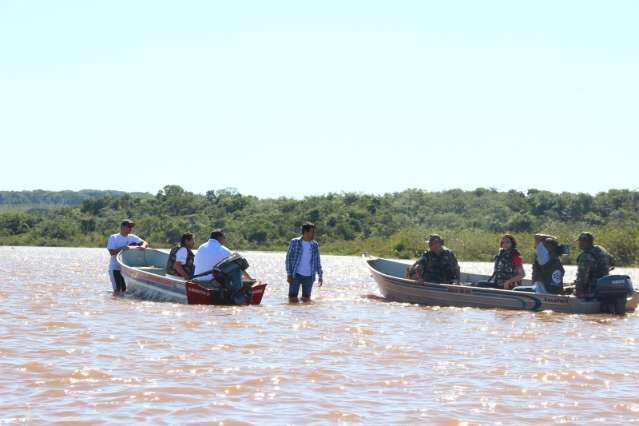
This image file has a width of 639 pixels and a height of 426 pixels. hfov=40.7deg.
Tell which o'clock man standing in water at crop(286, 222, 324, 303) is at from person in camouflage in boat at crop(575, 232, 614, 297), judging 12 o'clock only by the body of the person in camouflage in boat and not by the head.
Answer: The man standing in water is roughly at 1 o'clock from the person in camouflage in boat.

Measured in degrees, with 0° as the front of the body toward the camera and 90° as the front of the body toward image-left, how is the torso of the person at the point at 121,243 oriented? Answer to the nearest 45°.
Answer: approximately 315°

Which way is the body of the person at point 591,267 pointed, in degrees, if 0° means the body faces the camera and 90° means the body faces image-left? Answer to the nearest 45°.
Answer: approximately 45°

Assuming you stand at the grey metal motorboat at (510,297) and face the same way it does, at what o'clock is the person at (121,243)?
The person is roughly at 12 o'clock from the grey metal motorboat.

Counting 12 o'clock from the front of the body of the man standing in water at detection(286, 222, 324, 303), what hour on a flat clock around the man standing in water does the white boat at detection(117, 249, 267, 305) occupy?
The white boat is roughly at 3 o'clock from the man standing in water.

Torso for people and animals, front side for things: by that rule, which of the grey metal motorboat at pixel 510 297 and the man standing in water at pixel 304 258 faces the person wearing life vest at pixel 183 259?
the grey metal motorboat

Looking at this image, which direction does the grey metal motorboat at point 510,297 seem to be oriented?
to the viewer's left
